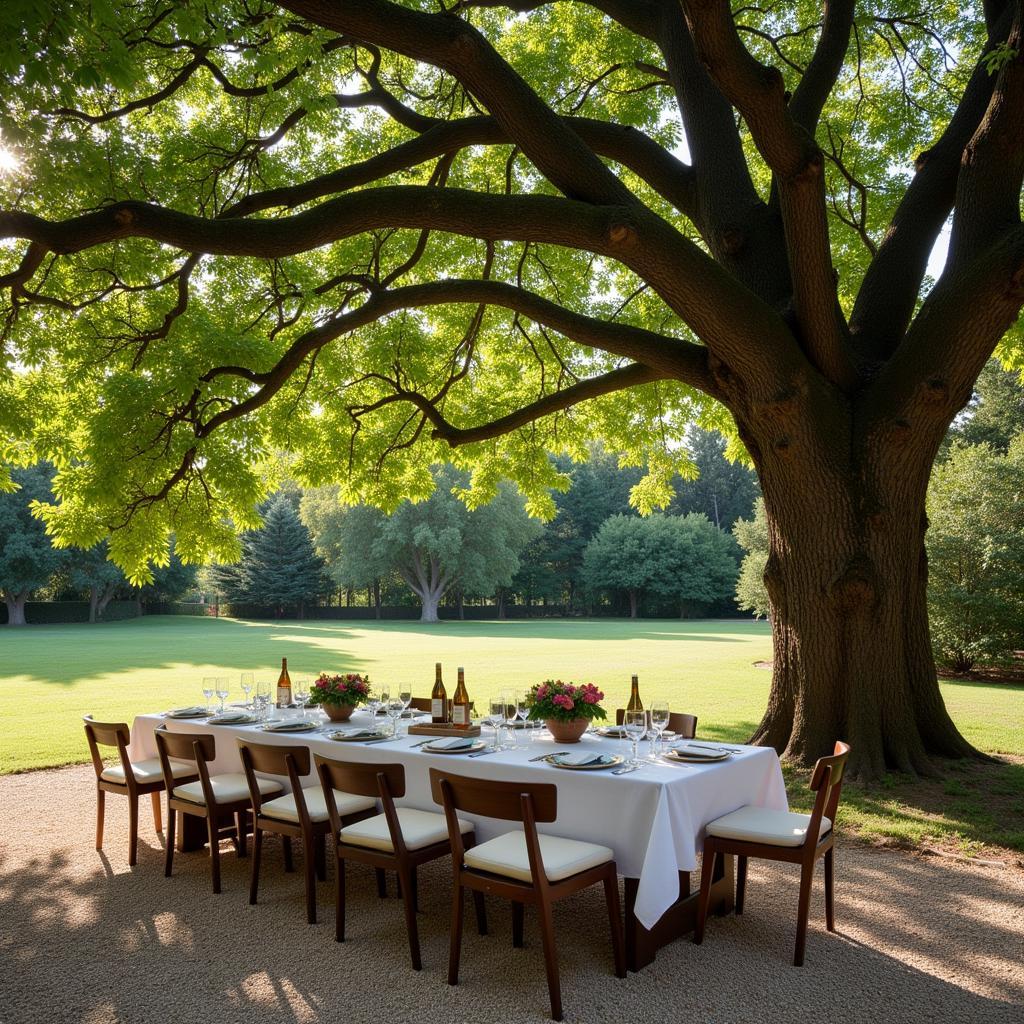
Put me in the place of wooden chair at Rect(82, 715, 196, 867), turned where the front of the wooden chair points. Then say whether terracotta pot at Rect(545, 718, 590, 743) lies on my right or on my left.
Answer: on my right

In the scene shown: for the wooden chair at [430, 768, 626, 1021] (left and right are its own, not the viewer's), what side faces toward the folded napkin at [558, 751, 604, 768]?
front

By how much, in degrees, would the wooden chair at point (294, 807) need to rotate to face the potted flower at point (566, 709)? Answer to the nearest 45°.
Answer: approximately 45° to its right

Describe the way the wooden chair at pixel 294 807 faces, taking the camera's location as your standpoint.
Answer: facing away from the viewer and to the right of the viewer

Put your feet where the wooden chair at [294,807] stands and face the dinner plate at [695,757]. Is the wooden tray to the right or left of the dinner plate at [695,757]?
left

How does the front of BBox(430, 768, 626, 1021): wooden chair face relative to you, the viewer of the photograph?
facing away from the viewer and to the right of the viewer

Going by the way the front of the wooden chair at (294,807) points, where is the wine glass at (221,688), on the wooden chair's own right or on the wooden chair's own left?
on the wooden chair's own left

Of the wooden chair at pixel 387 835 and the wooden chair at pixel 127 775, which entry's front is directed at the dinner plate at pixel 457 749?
the wooden chair at pixel 387 835

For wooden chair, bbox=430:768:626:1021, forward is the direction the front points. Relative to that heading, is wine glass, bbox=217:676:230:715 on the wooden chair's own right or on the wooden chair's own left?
on the wooden chair's own left

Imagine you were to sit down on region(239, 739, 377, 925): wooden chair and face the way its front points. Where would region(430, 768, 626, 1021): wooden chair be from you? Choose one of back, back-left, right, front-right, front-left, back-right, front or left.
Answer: right

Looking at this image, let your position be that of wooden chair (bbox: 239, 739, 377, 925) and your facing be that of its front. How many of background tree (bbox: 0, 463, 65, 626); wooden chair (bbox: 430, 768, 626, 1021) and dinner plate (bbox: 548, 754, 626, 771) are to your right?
2

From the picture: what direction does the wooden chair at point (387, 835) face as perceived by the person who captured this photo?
facing away from the viewer and to the right of the viewer

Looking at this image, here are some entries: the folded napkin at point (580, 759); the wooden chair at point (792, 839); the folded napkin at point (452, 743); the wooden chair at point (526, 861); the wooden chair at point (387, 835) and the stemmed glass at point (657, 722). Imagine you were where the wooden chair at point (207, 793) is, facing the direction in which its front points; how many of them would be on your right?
6

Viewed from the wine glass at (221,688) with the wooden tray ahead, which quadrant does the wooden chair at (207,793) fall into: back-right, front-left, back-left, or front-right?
front-right

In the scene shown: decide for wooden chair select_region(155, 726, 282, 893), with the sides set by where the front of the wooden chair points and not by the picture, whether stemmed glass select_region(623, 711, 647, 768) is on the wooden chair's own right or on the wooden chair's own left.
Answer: on the wooden chair's own right

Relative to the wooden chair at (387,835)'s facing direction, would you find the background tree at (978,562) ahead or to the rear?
ahead

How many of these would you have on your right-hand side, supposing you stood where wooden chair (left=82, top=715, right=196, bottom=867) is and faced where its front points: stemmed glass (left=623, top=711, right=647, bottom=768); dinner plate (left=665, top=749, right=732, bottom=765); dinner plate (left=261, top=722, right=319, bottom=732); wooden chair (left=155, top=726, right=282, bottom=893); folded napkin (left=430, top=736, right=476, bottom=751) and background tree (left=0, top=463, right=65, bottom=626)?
5
